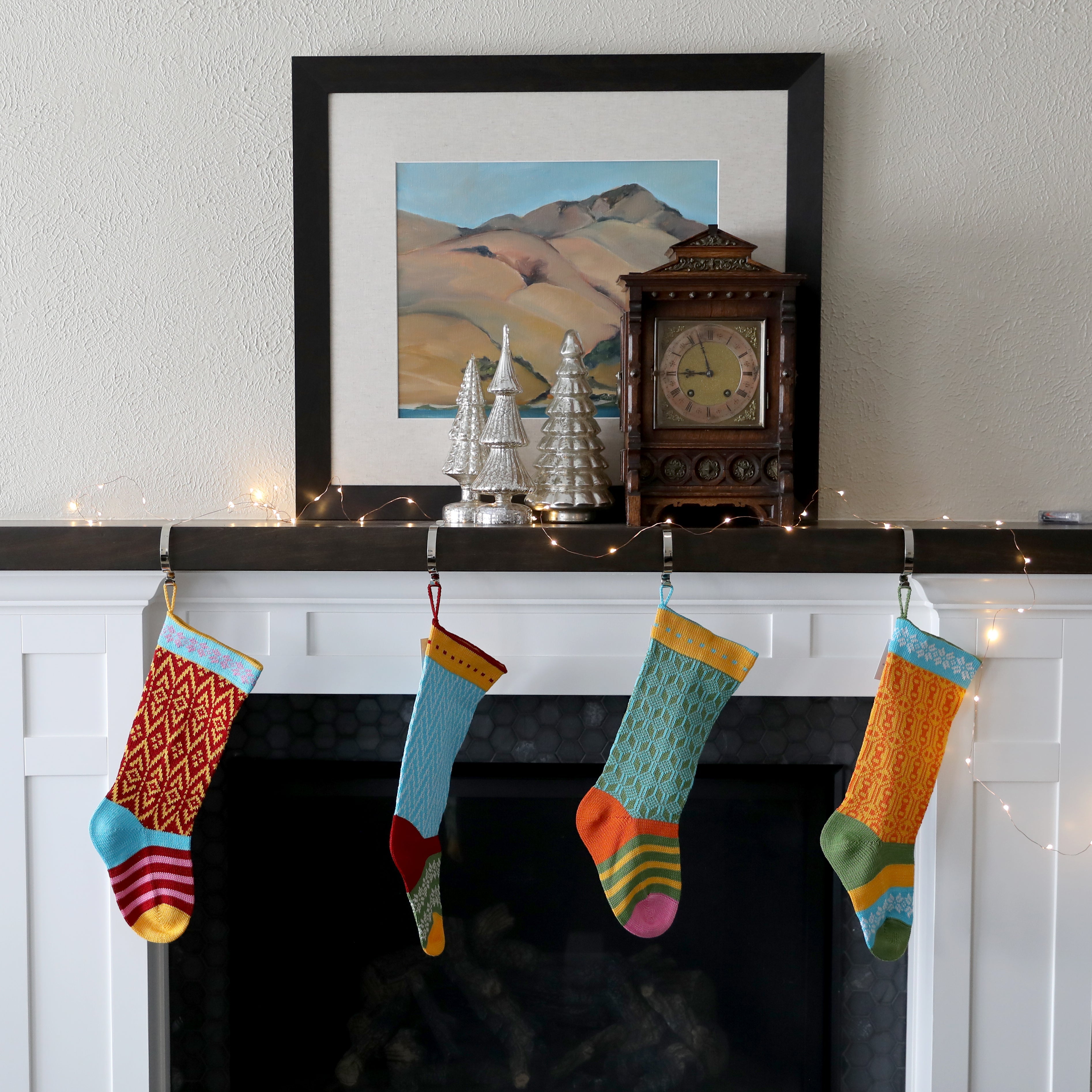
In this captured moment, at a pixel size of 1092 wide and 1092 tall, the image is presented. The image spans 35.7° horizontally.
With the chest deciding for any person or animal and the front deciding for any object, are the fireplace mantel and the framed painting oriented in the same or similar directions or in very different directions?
same or similar directions

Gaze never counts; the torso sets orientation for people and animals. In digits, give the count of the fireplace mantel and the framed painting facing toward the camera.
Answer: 2

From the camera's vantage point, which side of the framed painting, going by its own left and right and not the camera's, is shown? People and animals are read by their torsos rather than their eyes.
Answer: front

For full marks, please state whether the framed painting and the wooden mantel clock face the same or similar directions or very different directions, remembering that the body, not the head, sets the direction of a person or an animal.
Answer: same or similar directions

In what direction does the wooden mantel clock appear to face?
toward the camera
